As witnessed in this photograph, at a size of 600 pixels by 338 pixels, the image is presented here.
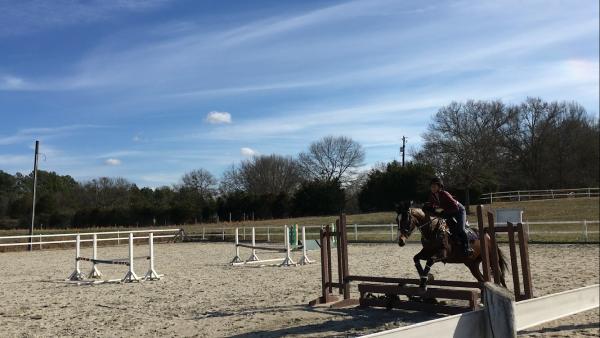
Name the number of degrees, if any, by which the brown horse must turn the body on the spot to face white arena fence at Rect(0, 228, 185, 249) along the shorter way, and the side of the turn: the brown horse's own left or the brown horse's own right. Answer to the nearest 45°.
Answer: approximately 90° to the brown horse's own right

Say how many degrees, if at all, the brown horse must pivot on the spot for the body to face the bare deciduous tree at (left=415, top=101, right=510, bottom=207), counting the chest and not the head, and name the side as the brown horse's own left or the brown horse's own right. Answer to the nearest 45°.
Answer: approximately 135° to the brown horse's own right

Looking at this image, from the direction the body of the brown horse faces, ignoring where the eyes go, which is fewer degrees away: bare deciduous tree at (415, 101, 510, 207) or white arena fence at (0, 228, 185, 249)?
the white arena fence

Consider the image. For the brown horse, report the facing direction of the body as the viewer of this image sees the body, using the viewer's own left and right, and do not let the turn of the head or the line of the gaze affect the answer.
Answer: facing the viewer and to the left of the viewer

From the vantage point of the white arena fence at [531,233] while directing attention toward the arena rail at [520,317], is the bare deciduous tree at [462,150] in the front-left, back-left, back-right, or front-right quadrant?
back-right

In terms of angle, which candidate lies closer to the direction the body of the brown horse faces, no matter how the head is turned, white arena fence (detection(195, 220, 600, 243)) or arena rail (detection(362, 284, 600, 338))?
the arena rail
